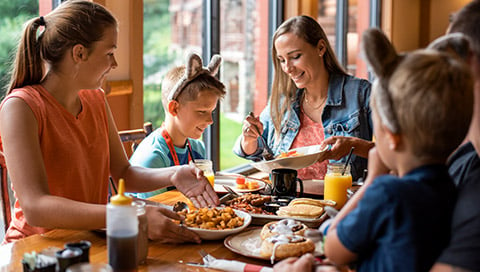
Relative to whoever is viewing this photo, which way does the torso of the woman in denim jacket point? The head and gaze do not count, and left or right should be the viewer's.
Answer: facing the viewer and to the left of the viewer

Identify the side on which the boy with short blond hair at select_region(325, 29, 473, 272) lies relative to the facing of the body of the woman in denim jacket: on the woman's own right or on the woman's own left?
on the woman's own left

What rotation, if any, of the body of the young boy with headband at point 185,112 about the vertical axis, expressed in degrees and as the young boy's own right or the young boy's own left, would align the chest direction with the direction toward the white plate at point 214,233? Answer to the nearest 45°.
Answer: approximately 45° to the young boy's own right

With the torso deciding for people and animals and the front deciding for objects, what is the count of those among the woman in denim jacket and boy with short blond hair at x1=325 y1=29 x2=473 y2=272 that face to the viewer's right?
0

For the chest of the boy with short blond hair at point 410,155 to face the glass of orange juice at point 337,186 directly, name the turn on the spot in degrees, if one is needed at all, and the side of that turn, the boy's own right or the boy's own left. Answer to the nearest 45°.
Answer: approximately 45° to the boy's own right

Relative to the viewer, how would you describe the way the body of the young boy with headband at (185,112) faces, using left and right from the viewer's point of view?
facing the viewer and to the right of the viewer

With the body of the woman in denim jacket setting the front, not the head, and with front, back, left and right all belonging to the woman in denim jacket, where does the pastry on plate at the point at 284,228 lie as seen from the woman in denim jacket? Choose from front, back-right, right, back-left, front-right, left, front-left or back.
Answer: front-left

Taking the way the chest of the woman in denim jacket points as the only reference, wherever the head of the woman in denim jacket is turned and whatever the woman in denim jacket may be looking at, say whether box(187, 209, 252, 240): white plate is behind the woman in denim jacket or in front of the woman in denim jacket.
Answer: in front

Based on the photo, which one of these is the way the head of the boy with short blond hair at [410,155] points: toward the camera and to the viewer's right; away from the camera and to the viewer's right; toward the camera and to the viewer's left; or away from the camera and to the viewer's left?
away from the camera and to the viewer's left

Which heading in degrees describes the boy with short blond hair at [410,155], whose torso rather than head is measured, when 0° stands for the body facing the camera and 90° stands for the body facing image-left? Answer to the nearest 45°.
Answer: approximately 135°

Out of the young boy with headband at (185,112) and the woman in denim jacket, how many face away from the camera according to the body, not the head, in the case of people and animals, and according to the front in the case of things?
0
